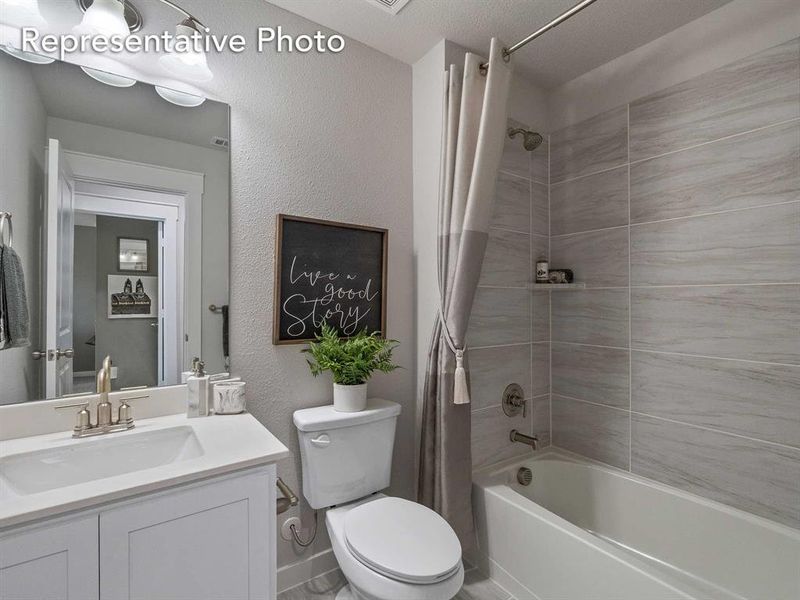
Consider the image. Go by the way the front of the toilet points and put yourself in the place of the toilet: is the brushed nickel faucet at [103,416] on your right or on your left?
on your right

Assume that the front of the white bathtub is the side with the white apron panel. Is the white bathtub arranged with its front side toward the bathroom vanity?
yes

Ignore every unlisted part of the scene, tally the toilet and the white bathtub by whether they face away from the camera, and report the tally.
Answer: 0

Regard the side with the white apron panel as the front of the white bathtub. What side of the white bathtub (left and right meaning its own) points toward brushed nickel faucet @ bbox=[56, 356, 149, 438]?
front

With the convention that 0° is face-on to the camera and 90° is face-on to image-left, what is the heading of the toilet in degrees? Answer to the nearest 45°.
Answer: approximately 315°

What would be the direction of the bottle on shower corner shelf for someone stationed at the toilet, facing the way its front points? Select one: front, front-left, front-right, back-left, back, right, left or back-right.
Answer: left

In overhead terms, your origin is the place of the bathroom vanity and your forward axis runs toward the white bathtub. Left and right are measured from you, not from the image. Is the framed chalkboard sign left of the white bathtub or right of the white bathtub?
left

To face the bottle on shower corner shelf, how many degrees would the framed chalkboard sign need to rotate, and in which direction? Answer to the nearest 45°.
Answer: approximately 45° to its left

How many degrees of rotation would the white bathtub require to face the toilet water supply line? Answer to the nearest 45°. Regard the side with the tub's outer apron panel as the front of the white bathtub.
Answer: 0° — it already faces it

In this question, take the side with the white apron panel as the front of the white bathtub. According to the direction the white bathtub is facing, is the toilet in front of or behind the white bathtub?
in front

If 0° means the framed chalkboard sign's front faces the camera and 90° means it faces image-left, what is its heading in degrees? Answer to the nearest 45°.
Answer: approximately 315°

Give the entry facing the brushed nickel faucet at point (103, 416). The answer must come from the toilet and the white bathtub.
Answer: the white bathtub
